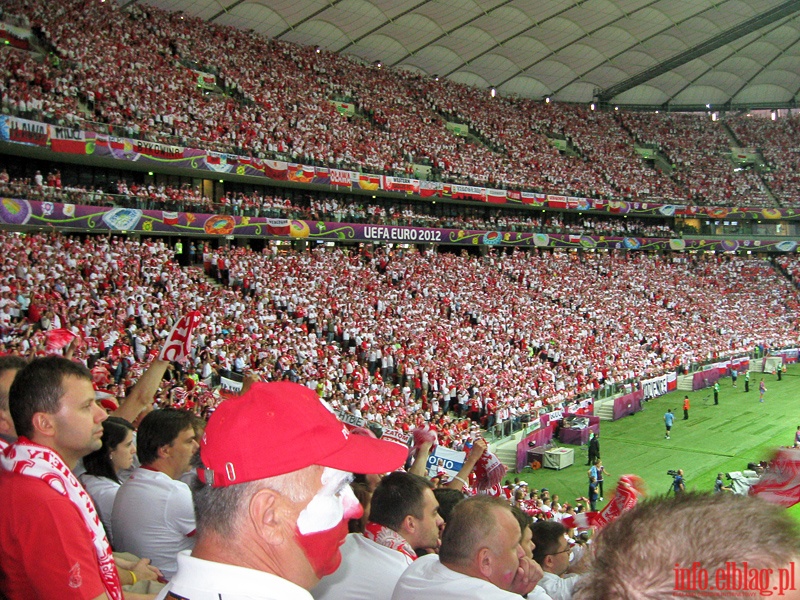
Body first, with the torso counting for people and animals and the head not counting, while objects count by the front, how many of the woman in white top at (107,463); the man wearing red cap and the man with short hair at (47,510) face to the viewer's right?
3

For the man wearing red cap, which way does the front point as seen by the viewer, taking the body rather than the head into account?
to the viewer's right

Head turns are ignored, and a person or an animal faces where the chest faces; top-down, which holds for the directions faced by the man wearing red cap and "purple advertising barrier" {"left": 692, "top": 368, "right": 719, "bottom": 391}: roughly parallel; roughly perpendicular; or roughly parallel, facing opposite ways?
roughly perpendicular

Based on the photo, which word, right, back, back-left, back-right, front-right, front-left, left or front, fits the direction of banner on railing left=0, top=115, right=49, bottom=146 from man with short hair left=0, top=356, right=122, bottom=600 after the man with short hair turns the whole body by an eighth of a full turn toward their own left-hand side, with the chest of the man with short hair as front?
front-left

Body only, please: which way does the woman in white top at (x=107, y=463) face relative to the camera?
to the viewer's right

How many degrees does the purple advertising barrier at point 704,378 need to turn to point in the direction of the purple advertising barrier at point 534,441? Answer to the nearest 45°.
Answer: approximately 45° to its right

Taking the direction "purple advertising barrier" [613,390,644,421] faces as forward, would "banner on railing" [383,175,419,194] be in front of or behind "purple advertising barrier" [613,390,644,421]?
behind

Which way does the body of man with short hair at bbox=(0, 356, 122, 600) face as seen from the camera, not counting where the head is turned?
to the viewer's right

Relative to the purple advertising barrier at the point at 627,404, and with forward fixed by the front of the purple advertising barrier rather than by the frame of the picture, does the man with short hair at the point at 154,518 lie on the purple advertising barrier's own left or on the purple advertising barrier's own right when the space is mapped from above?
on the purple advertising barrier's own right

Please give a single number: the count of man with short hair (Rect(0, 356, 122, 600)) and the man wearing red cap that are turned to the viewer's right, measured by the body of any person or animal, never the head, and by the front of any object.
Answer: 2

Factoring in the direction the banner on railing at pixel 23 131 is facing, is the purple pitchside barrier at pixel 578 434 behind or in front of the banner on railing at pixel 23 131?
in front

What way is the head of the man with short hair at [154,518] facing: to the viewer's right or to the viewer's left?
to the viewer's right

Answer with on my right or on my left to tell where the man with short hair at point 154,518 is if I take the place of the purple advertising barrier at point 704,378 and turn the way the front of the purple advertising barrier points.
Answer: on my right

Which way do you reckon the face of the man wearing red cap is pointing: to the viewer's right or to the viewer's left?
to the viewer's right
